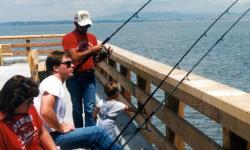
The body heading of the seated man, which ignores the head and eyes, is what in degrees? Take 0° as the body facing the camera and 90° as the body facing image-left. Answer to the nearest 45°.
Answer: approximately 270°

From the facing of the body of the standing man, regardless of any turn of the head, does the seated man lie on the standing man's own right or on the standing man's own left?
on the standing man's own right

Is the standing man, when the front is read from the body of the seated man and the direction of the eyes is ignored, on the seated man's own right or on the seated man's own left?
on the seated man's own left

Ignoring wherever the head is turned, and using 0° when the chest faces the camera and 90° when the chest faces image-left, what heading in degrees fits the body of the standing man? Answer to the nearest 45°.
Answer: approximately 315°
